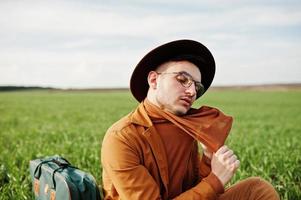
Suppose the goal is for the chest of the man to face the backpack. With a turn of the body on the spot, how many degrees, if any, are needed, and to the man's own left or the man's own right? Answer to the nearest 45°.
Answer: approximately 135° to the man's own right

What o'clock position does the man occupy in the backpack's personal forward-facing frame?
The man is roughly at 8 o'clock from the backpack.

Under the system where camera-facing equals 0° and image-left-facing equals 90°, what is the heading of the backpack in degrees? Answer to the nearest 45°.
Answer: approximately 45°

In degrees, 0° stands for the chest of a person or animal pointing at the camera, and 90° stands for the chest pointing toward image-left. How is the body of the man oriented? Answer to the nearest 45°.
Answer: approximately 315°
